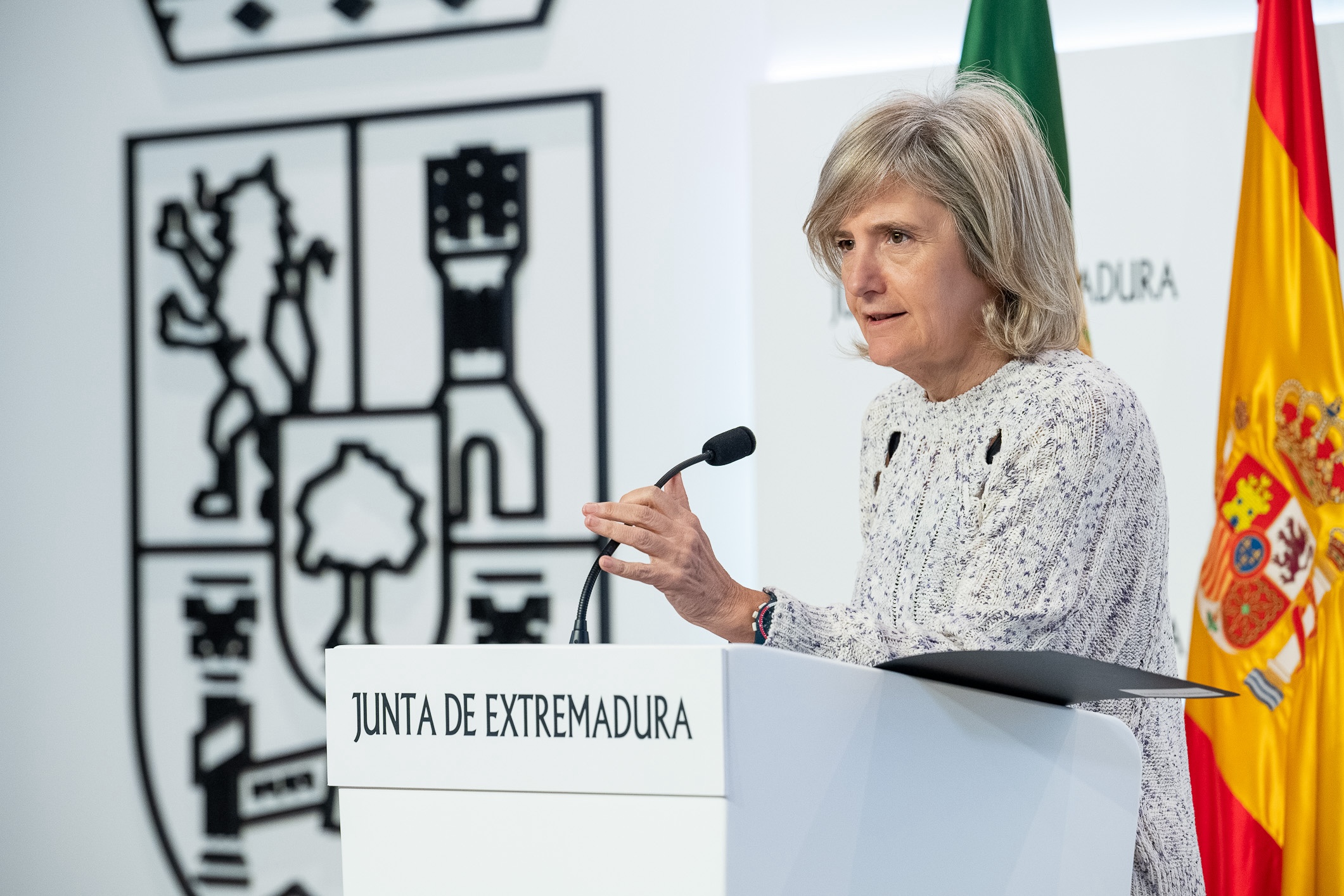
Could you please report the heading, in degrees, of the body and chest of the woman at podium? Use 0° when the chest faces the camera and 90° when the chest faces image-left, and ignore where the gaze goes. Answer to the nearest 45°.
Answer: approximately 45°

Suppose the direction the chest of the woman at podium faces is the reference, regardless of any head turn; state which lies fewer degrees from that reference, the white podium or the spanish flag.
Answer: the white podium

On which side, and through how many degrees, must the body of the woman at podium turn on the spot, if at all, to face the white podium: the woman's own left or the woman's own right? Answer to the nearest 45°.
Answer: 0° — they already face it

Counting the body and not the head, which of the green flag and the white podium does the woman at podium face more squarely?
the white podium

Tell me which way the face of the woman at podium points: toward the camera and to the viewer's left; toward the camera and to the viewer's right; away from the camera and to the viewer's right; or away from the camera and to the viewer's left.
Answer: toward the camera and to the viewer's left

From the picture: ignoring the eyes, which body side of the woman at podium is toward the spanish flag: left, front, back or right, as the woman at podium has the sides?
back

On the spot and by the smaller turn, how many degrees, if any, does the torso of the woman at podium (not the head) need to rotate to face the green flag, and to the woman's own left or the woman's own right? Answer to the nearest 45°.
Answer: approximately 135° to the woman's own right
